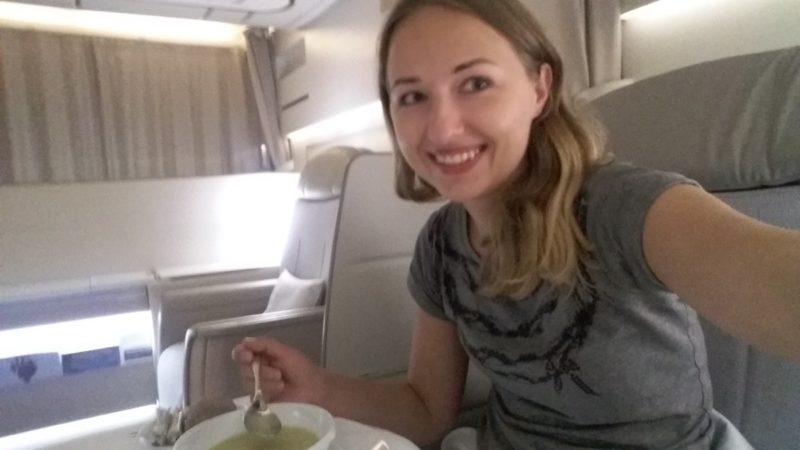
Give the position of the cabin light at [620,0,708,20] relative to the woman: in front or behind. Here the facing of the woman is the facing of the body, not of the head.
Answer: behind

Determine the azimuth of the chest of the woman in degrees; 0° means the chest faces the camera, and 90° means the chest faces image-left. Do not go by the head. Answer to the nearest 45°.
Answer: approximately 45°

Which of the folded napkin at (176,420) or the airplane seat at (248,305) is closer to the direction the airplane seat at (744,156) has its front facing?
the folded napkin

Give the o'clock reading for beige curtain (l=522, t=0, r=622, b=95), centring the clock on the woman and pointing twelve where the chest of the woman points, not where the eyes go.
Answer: The beige curtain is roughly at 5 o'clock from the woman.

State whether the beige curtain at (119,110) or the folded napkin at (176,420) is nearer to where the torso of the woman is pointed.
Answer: the folded napkin

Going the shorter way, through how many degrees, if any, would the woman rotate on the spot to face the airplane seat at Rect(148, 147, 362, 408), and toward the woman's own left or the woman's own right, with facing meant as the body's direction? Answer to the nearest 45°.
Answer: approximately 90° to the woman's own right
